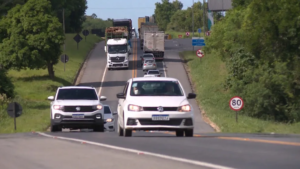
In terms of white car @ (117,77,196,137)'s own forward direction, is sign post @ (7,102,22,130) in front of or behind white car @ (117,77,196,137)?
behind

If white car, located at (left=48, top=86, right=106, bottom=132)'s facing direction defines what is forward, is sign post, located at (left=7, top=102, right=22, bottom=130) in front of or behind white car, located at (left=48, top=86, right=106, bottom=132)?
behind

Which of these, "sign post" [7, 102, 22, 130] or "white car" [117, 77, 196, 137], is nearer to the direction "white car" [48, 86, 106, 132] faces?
the white car

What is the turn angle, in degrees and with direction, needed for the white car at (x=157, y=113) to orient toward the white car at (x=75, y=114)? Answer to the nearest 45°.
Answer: approximately 135° to its right

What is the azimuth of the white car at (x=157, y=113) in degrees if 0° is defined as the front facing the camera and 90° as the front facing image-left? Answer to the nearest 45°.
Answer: approximately 0°

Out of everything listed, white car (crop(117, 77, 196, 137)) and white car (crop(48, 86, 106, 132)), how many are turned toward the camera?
2
